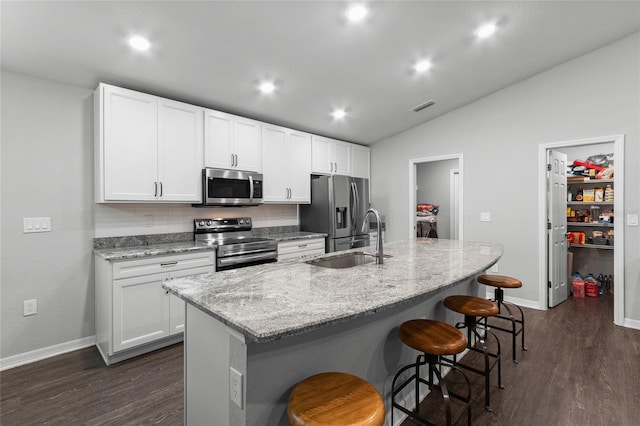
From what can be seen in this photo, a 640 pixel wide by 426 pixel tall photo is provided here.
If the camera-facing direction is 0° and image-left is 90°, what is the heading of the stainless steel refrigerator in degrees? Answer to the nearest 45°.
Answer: approximately 315°

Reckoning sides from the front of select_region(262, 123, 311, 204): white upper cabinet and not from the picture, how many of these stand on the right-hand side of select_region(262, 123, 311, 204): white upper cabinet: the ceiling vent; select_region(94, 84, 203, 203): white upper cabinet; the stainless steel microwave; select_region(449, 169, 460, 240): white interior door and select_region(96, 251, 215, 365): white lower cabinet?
3

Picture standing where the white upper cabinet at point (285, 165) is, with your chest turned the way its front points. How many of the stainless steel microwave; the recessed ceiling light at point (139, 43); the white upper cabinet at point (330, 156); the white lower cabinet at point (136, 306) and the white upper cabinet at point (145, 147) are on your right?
4

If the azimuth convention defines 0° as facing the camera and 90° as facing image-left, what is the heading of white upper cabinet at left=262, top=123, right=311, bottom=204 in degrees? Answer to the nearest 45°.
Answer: approximately 315°

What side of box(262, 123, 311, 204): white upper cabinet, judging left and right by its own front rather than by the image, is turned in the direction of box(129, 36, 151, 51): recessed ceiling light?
right

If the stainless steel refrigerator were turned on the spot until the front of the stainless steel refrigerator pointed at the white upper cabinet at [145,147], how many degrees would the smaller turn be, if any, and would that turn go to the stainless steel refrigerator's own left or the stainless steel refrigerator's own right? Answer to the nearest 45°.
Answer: approximately 90° to the stainless steel refrigerator's own right
